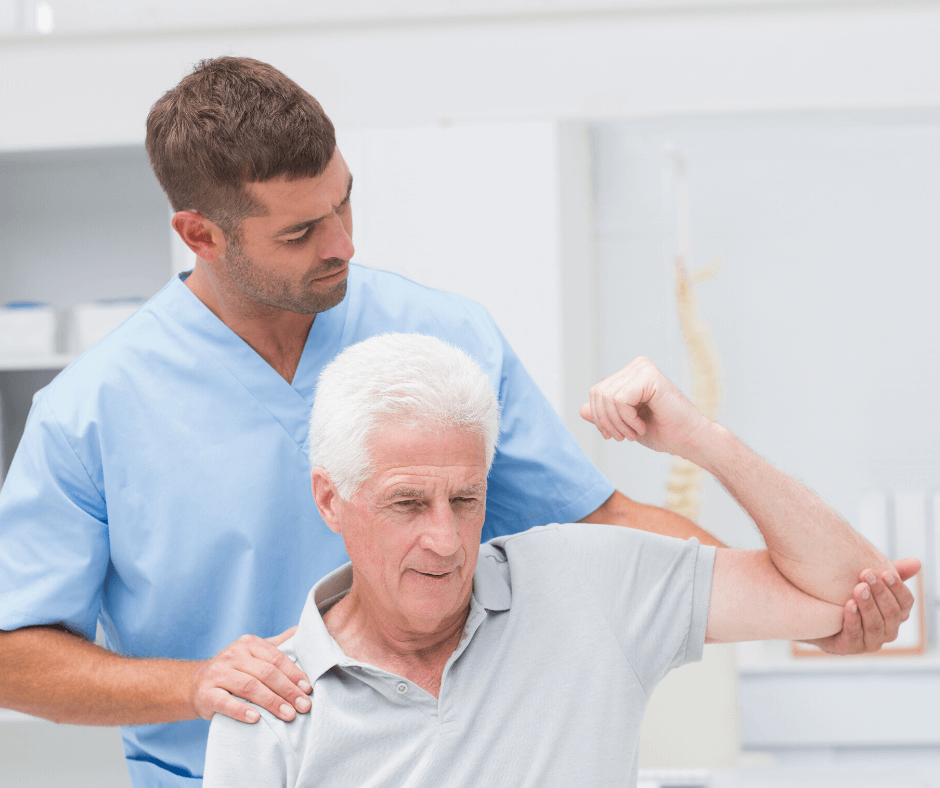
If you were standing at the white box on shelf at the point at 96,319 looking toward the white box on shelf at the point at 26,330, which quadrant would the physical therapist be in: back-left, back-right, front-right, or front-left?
back-left

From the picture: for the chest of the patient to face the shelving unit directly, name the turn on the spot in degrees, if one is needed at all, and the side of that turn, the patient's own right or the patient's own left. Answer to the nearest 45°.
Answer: approximately 135° to the patient's own right

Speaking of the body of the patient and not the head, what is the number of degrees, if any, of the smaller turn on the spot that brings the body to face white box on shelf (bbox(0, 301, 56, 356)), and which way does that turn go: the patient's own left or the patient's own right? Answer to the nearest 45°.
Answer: approximately 135° to the patient's own right

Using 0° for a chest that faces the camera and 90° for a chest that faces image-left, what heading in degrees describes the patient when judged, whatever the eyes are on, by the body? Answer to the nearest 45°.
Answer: approximately 0°

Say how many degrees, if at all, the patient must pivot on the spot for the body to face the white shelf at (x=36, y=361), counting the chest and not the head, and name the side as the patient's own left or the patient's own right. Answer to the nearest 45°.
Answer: approximately 135° to the patient's own right
